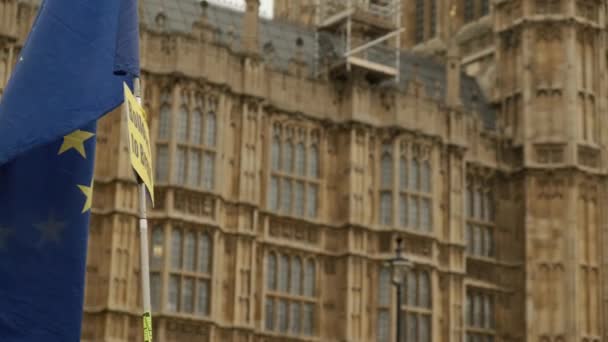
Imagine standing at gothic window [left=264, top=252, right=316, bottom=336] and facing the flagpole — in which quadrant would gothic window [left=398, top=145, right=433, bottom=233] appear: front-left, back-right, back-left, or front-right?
back-left

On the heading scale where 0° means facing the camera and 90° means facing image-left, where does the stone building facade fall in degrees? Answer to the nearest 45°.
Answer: approximately 315°

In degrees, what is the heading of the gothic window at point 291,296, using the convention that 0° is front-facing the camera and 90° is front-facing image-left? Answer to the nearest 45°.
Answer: approximately 315°

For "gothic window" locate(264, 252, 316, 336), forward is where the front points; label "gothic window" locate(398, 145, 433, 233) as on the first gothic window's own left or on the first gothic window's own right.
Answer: on the first gothic window's own left
